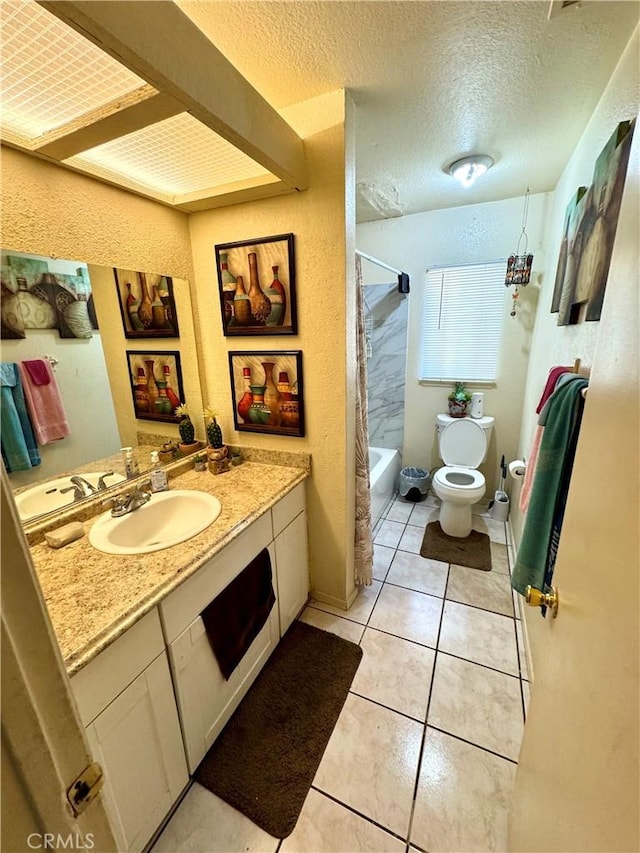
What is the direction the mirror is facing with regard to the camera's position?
facing the viewer and to the right of the viewer

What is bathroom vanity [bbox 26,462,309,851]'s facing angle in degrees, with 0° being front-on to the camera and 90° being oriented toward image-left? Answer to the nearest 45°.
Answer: approximately 315°

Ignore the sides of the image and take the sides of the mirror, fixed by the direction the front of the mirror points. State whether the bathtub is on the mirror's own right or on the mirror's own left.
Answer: on the mirror's own left

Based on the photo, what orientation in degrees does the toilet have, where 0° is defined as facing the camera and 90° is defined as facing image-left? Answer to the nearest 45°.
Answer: approximately 0°

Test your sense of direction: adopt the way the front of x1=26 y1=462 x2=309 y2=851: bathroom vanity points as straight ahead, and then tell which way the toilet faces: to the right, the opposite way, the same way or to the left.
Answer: to the right

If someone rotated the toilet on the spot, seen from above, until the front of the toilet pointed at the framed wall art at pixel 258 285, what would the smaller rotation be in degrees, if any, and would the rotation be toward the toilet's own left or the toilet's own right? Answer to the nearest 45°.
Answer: approximately 45° to the toilet's own right

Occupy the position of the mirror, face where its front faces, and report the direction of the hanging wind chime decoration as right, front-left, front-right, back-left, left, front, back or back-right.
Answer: front-left

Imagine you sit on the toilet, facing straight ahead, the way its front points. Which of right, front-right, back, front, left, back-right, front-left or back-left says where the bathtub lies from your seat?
right

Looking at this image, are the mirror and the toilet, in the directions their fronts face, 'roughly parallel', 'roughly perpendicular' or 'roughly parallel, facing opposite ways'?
roughly perpendicular
